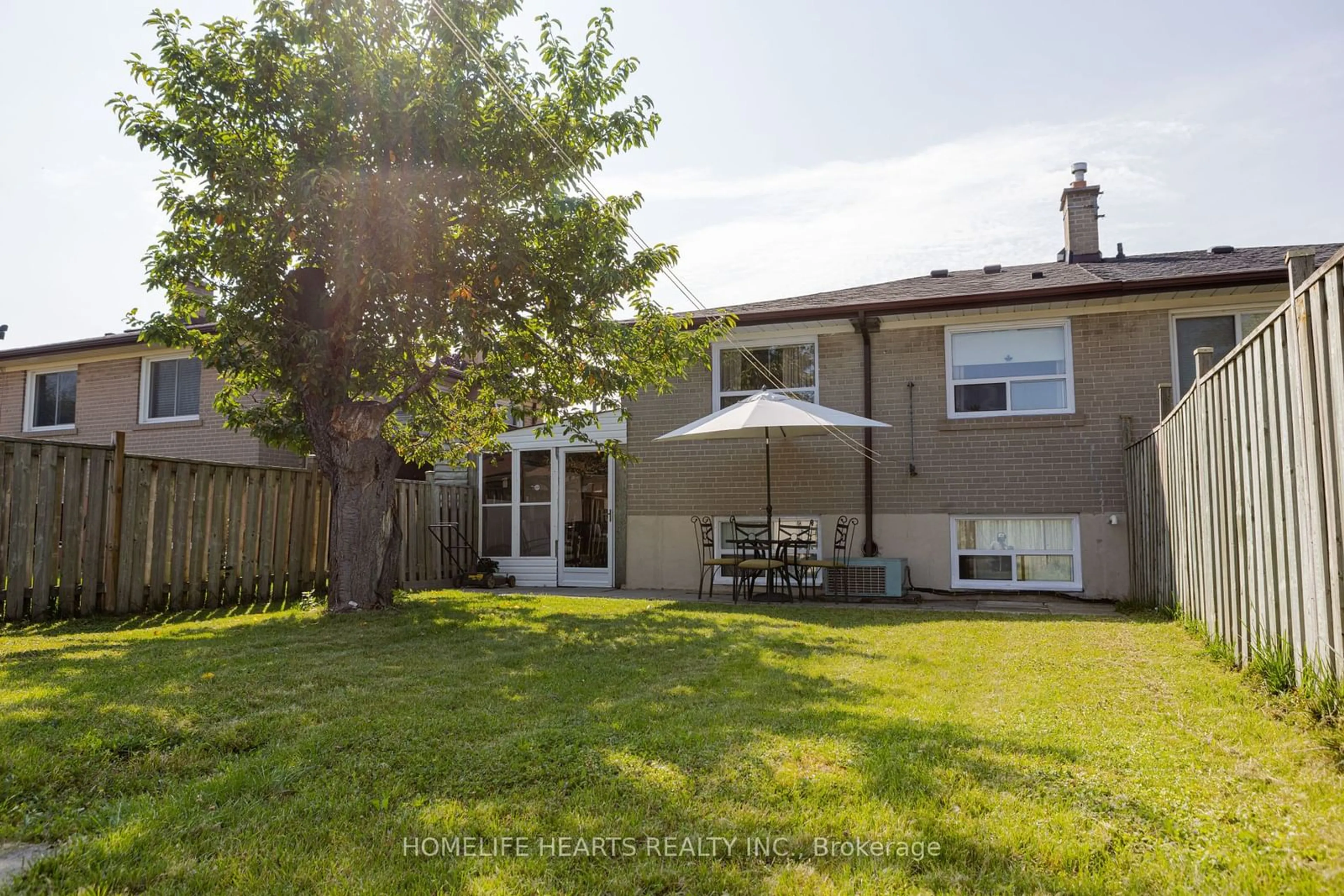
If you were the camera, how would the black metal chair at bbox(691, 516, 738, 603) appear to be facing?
facing to the right of the viewer

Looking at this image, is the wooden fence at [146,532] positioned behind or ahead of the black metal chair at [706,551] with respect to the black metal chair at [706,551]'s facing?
behind

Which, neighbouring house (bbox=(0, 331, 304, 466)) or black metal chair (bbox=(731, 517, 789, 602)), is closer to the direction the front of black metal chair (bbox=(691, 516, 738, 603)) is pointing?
the black metal chair

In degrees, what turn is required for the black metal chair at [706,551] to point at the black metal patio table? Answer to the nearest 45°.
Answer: approximately 45° to its right

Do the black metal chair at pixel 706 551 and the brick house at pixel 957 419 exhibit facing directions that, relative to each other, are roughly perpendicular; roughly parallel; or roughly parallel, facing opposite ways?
roughly perpendicular

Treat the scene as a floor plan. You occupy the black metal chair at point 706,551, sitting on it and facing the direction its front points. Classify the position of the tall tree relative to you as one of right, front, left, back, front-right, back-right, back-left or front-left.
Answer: back-right

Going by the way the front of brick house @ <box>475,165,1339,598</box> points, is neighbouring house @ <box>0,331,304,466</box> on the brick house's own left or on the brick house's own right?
on the brick house's own left

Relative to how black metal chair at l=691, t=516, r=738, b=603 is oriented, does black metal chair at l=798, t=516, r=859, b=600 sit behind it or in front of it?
in front

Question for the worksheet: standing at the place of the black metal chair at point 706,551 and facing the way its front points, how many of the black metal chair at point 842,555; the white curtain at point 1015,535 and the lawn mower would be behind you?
1

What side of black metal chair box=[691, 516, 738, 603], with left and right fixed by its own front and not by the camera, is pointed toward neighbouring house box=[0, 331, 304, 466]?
back

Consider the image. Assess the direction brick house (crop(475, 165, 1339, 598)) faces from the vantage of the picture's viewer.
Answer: facing away from the viewer
